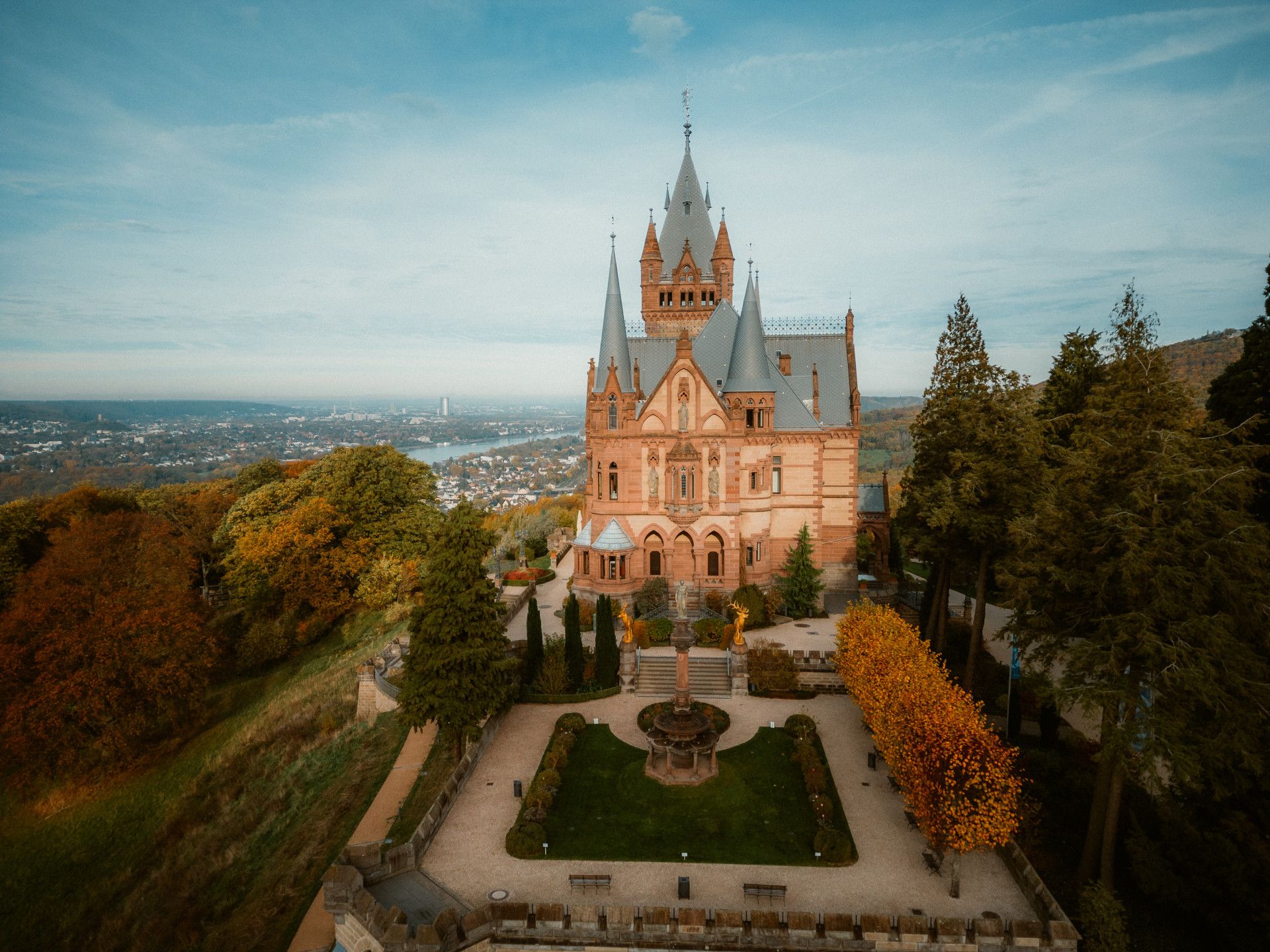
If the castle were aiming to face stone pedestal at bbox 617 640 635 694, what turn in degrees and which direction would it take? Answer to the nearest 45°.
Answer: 0° — it already faces it

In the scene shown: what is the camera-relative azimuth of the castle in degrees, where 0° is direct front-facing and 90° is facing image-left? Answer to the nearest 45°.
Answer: approximately 0°

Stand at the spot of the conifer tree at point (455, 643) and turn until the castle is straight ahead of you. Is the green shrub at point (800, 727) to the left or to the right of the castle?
right

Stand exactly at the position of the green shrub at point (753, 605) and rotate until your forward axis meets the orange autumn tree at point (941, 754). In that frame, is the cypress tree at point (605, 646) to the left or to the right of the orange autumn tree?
right

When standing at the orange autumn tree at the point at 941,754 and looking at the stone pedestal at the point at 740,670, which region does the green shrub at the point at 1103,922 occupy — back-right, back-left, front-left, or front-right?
back-right

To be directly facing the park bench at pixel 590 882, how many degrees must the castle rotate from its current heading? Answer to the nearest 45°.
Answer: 0° — it already faces it
